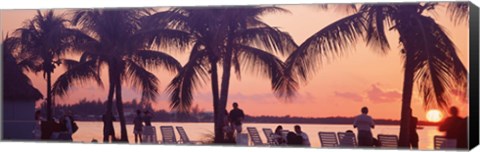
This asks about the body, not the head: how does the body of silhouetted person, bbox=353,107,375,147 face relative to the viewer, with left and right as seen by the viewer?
facing away from the viewer

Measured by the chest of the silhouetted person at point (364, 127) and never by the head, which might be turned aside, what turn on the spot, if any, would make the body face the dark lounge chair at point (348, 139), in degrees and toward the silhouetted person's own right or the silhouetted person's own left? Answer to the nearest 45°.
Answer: approximately 90° to the silhouetted person's own left

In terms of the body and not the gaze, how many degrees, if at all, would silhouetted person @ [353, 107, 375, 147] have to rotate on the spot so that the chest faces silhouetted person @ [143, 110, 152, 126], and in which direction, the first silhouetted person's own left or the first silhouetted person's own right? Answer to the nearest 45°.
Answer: approximately 90° to the first silhouetted person's own left

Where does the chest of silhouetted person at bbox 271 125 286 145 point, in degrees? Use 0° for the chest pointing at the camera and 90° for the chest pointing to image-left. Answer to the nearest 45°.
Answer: approximately 180°
